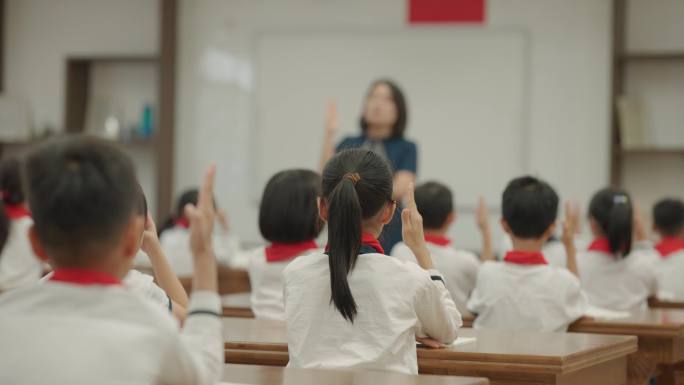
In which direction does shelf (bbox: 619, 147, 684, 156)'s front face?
toward the camera

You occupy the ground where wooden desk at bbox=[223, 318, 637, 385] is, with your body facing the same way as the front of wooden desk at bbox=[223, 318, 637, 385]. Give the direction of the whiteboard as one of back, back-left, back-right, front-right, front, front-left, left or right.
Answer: back

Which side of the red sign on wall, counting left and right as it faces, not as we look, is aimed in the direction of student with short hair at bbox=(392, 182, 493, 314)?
front

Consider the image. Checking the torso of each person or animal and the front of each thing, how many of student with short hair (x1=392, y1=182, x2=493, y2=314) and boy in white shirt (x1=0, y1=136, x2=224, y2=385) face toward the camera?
0

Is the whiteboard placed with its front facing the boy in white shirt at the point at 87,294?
yes

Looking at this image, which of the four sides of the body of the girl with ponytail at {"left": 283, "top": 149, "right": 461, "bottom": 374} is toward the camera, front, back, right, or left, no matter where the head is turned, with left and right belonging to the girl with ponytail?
back

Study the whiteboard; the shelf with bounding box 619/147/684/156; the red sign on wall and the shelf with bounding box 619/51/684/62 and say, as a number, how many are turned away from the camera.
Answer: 0

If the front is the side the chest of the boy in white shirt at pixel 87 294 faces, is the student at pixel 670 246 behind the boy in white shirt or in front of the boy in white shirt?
in front

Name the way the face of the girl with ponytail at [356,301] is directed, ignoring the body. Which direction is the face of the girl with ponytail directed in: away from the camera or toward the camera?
away from the camera

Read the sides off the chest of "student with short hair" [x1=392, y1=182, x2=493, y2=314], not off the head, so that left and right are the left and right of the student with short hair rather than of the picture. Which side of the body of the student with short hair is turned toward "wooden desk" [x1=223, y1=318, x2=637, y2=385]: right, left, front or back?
back

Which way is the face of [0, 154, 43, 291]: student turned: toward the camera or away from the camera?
away from the camera

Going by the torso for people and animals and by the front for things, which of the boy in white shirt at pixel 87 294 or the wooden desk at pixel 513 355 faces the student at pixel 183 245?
the boy in white shirt

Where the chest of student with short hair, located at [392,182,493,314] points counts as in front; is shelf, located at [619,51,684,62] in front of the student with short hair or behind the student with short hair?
in front

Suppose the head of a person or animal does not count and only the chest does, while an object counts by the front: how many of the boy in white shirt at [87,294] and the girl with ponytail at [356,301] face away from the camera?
2

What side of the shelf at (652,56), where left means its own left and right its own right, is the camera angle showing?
front

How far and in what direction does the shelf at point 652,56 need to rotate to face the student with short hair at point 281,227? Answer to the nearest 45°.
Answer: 0° — it already faces them

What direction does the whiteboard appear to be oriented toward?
toward the camera

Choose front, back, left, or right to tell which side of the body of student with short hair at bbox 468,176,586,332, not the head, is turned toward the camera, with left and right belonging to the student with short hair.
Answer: back

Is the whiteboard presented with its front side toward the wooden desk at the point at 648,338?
yes

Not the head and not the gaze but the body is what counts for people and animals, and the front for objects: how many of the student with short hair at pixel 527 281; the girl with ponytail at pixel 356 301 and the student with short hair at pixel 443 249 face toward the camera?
0
